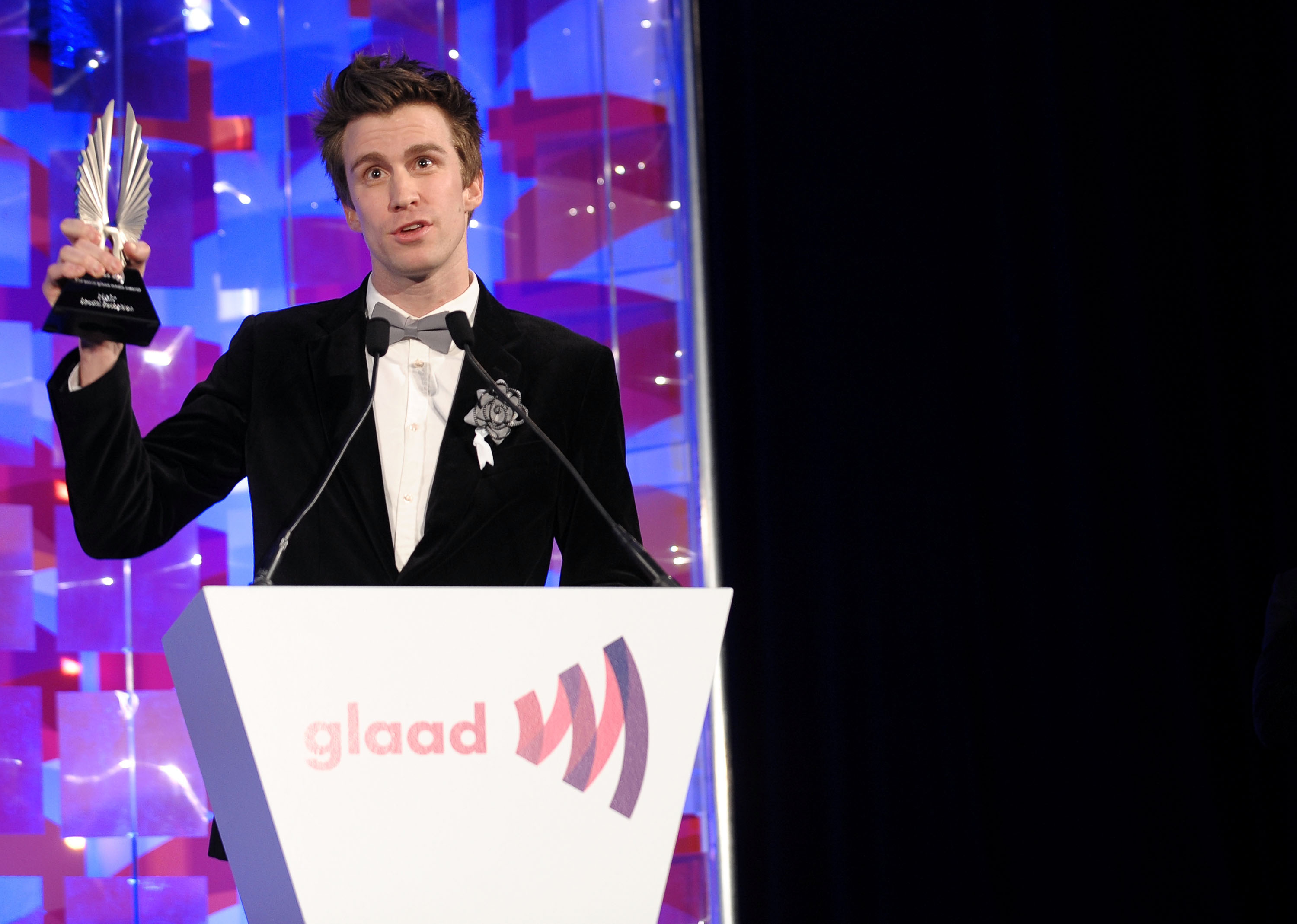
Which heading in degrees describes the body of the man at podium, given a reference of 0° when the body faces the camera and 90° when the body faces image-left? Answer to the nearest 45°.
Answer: approximately 0°

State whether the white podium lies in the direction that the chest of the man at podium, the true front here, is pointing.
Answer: yes
